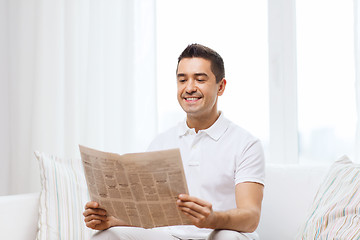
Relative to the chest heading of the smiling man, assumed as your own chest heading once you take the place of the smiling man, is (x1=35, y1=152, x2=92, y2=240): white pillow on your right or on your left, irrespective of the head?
on your right

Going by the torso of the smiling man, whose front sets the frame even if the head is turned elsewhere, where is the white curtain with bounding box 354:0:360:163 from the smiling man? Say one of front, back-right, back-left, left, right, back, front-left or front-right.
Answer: back

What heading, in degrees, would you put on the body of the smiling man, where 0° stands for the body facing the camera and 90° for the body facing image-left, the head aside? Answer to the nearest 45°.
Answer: approximately 45°
